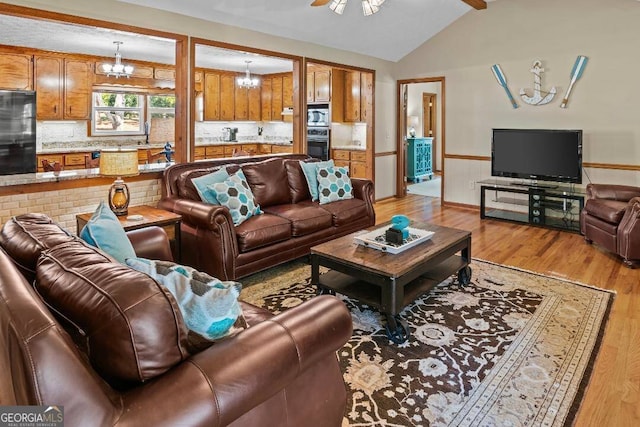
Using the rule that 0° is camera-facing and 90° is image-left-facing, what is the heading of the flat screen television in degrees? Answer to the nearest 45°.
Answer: approximately 45°

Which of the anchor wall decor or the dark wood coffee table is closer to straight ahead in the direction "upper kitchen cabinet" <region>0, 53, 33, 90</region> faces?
the dark wood coffee table

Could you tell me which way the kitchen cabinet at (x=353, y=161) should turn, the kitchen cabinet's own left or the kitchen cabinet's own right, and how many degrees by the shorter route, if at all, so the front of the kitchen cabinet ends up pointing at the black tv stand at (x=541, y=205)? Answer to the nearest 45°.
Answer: approximately 45° to the kitchen cabinet's own left

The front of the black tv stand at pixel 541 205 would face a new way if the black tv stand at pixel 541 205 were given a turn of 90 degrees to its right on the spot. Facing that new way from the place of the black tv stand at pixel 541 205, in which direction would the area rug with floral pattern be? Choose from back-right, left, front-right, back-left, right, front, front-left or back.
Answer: back-left

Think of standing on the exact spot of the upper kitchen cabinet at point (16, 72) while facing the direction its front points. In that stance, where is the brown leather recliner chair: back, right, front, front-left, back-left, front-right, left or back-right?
front-left

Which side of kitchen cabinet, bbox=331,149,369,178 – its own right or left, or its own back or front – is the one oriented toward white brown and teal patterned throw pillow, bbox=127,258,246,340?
front

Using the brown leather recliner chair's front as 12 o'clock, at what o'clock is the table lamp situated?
The table lamp is roughly at 12 o'clock from the brown leather recliner chair.

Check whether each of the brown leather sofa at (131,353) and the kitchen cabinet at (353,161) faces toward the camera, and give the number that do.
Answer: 1

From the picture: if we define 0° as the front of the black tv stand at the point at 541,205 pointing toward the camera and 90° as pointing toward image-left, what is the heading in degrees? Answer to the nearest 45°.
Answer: approximately 45°

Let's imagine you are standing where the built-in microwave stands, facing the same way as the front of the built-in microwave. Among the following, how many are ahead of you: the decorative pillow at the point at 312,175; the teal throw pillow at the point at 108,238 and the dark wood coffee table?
3
